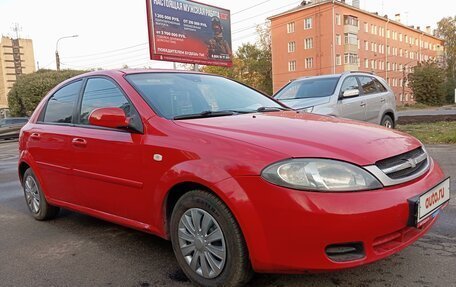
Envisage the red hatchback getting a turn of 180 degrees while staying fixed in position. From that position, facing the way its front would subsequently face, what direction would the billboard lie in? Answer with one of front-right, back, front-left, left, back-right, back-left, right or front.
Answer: front-right

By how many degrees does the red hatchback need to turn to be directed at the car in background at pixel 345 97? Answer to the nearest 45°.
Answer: approximately 135° to its left

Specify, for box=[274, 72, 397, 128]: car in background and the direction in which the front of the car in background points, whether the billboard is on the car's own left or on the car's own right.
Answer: on the car's own right

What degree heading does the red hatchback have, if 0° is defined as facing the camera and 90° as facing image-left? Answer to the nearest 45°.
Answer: approximately 315°

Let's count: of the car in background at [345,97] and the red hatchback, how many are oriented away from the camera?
0

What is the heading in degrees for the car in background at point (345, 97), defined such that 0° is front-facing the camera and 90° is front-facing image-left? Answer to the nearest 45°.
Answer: approximately 45°

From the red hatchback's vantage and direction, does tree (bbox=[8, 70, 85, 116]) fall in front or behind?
behind

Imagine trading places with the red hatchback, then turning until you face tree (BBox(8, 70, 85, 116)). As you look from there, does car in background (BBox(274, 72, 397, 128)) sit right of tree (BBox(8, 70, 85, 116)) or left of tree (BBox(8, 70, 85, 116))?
right

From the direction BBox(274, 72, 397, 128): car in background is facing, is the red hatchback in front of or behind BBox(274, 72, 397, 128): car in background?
in front

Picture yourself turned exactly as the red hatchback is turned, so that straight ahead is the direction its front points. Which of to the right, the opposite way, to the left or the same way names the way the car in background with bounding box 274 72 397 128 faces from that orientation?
to the right

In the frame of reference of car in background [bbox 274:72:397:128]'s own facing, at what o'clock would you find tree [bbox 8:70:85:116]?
The tree is roughly at 3 o'clock from the car in background.
